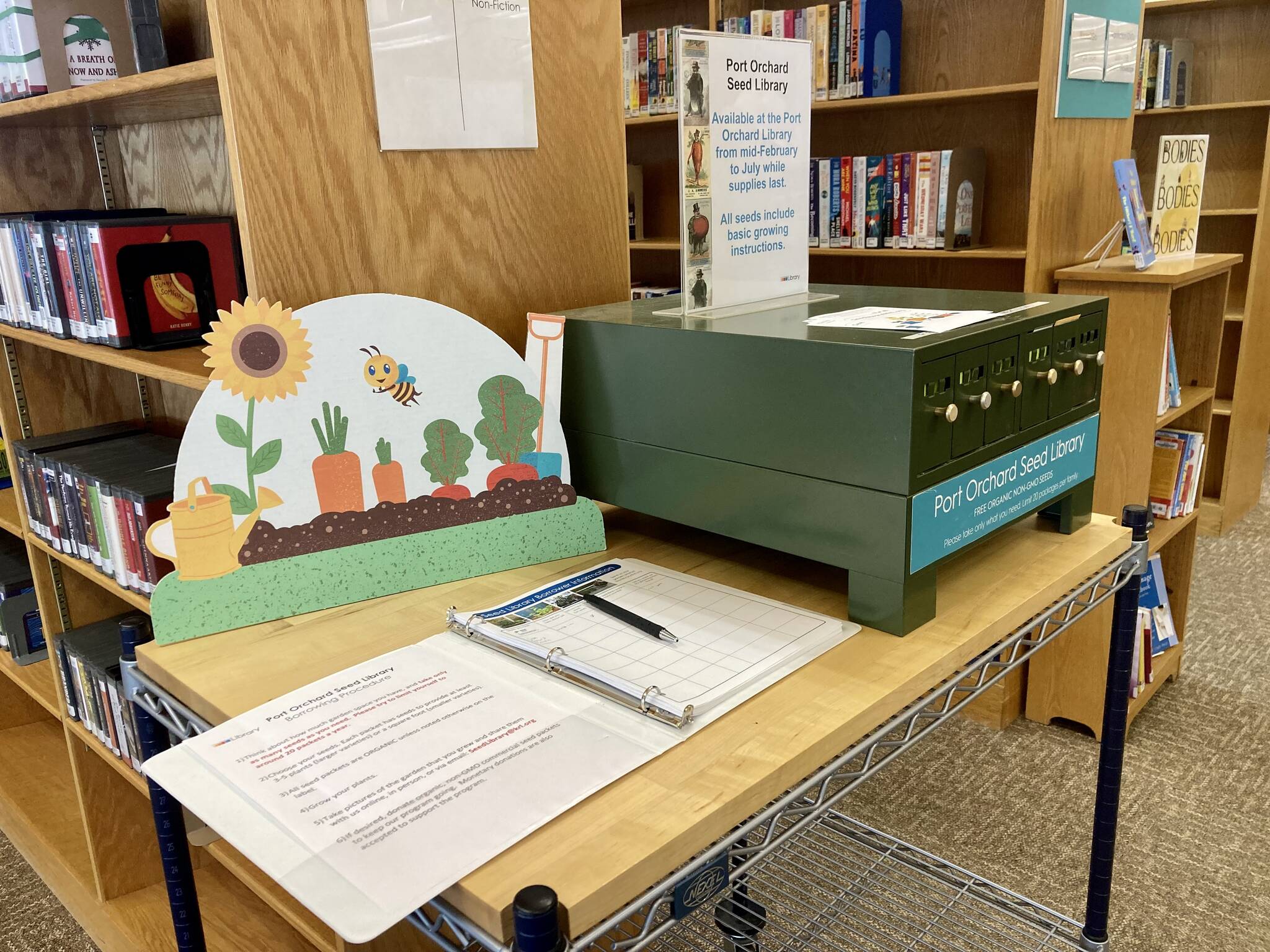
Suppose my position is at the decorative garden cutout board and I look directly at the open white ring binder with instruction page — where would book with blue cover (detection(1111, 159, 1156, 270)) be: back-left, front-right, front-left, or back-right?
back-left

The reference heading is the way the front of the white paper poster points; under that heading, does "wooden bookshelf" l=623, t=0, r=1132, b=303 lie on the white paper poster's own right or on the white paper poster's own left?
on the white paper poster's own left

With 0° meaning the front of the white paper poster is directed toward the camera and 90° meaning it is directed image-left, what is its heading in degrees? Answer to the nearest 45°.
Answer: approximately 0°
